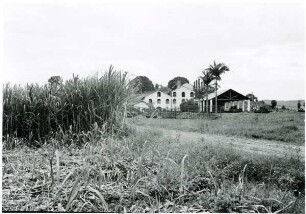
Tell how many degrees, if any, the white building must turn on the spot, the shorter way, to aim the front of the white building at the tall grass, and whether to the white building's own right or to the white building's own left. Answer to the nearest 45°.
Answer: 0° — it already faces it

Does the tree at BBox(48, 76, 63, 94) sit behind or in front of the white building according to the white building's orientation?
in front

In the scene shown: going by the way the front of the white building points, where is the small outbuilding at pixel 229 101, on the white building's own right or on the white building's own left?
on the white building's own left

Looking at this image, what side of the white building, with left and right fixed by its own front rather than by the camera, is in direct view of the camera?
front

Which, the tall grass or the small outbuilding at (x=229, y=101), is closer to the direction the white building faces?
the tall grass
